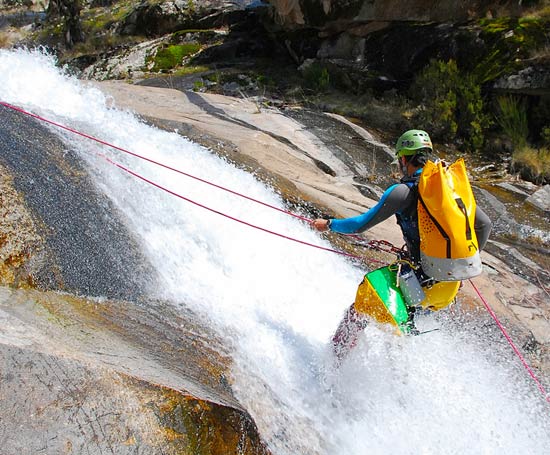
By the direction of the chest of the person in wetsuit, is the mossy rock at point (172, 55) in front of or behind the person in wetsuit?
in front

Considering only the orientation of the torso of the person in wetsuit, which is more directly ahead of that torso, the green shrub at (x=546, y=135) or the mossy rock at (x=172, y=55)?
the mossy rock

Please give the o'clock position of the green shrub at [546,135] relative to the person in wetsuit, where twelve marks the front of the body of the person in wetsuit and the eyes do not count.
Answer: The green shrub is roughly at 2 o'clock from the person in wetsuit.

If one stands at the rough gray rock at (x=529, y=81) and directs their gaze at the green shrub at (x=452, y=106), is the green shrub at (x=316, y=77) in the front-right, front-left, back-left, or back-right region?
front-right

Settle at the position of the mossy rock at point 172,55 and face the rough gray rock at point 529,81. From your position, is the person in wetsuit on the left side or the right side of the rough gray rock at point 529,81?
right

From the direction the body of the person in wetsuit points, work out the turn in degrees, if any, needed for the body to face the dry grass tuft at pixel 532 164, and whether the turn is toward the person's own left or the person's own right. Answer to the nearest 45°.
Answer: approximately 45° to the person's own right

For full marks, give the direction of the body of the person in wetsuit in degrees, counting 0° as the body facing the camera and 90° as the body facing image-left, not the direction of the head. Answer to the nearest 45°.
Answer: approximately 135°

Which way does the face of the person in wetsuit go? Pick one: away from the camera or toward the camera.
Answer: away from the camera

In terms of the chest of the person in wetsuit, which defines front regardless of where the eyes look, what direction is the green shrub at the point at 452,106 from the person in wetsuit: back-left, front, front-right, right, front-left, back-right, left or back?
front-right

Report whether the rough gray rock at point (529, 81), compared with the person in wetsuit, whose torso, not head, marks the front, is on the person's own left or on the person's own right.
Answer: on the person's own right
